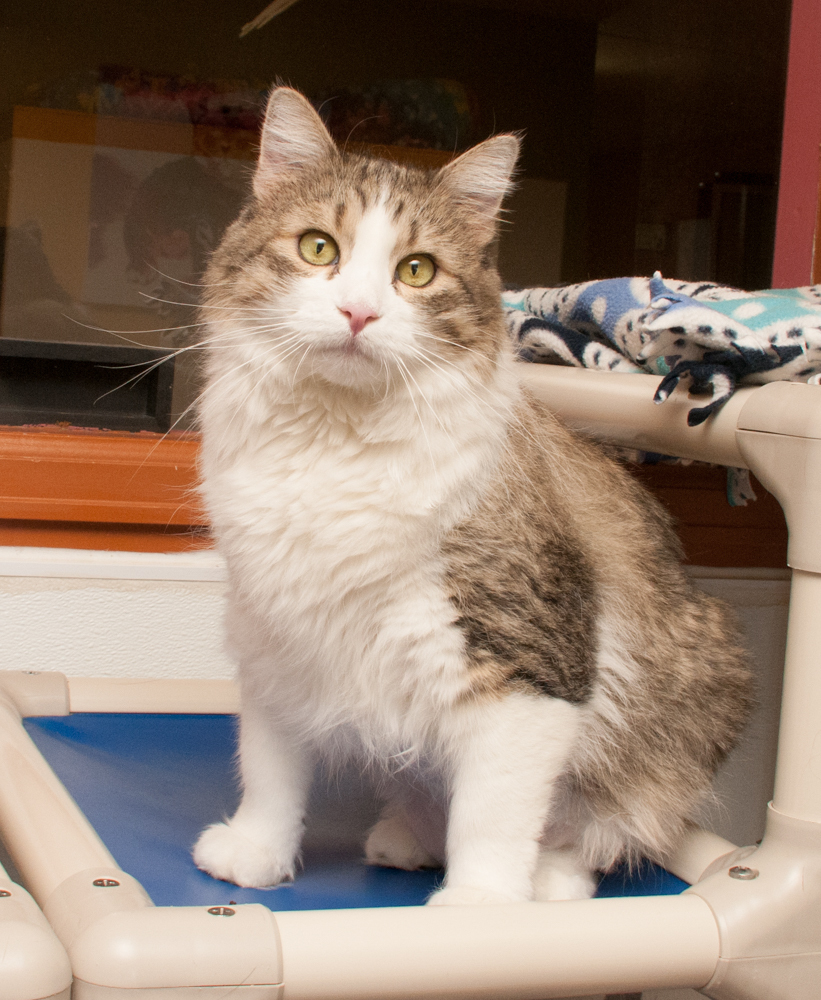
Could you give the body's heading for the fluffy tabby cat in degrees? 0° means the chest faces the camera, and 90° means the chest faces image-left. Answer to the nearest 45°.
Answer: approximately 45°
